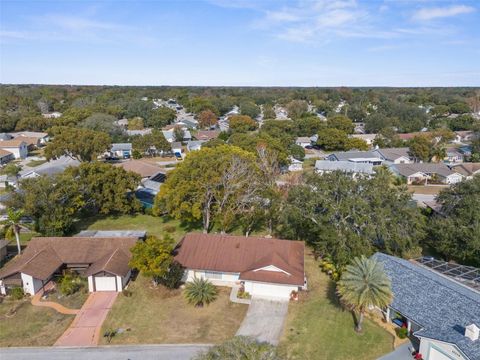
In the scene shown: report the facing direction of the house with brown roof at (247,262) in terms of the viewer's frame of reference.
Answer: facing the viewer

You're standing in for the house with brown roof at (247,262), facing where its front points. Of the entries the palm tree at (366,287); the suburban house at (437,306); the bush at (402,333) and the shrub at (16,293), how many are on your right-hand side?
1

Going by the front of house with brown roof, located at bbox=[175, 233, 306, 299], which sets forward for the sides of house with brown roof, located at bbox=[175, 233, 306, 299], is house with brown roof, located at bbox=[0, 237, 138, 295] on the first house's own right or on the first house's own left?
on the first house's own right

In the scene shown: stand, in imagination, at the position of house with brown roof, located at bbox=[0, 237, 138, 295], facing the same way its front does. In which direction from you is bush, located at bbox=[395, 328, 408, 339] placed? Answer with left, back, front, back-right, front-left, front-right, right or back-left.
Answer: front-left

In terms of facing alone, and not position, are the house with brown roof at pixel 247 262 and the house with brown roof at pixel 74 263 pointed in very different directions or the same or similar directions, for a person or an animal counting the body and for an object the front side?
same or similar directions

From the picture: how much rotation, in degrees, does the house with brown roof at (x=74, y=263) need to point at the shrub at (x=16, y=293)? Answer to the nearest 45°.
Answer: approximately 90° to its right

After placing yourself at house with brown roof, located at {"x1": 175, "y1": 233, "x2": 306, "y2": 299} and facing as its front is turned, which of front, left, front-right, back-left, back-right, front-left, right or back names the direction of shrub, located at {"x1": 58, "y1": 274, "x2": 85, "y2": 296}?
right

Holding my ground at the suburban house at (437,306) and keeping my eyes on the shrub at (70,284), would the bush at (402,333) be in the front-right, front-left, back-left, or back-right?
front-left

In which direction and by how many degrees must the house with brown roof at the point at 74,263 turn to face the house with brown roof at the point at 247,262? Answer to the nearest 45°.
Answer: approximately 45° to its left

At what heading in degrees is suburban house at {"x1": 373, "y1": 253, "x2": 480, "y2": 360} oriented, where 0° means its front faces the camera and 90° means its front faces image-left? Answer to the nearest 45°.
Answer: approximately 45°

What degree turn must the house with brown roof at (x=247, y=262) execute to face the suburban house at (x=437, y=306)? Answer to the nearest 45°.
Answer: approximately 45° to its left

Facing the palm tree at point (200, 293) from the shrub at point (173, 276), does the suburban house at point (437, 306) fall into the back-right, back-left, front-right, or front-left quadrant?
front-left

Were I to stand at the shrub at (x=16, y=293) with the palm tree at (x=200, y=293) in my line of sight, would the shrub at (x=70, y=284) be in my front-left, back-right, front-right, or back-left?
front-left

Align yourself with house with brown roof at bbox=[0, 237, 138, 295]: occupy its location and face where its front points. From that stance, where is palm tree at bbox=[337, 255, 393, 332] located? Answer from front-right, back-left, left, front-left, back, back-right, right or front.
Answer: front-left
